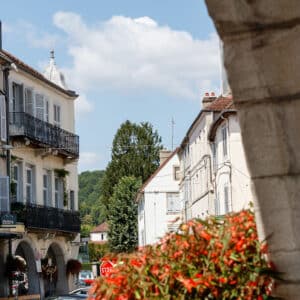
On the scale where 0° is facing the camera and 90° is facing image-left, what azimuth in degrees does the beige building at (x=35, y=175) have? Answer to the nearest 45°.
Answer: approximately 315°
